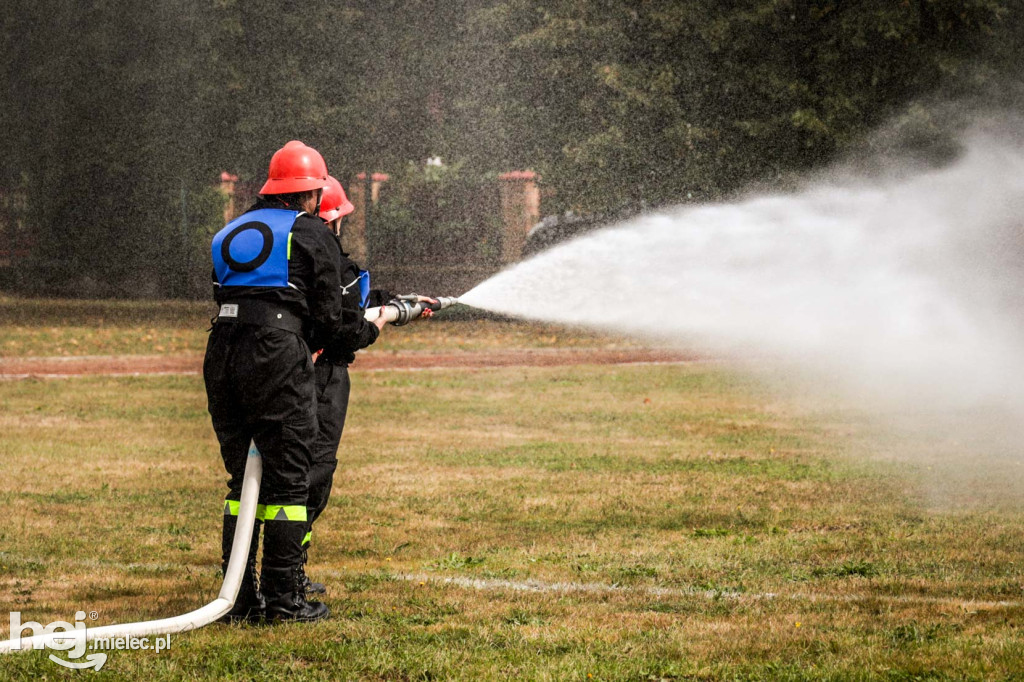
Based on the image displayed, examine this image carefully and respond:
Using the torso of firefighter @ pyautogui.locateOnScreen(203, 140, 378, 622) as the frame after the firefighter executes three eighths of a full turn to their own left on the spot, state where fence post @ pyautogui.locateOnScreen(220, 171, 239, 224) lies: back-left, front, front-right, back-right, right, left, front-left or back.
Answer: right

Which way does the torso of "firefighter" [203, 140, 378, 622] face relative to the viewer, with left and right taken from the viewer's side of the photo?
facing away from the viewer and to the right of the viewer

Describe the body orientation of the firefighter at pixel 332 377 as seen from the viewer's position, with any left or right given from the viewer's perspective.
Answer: facing to the right of the viewer

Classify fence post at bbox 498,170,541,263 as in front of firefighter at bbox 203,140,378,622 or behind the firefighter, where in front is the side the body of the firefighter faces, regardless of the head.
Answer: in front

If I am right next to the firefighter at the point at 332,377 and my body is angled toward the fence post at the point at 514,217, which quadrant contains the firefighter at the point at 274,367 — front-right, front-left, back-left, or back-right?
back-left

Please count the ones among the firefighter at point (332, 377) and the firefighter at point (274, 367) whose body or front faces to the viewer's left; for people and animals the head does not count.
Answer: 0

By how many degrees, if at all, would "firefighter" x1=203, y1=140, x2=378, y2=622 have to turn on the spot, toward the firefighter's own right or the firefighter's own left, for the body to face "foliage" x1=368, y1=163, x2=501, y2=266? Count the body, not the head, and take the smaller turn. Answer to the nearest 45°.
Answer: approximately 45° to the firefighter's own left

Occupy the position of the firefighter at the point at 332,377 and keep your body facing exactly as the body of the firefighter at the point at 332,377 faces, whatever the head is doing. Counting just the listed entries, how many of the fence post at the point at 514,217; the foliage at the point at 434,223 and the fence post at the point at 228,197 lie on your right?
0

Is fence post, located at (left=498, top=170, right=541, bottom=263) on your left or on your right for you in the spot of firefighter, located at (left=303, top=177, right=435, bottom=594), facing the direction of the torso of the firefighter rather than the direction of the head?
on your left

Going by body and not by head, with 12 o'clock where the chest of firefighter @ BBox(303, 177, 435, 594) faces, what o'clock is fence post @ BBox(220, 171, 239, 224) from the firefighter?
The fence post is roughly at 9 o'clock from the firefighter.

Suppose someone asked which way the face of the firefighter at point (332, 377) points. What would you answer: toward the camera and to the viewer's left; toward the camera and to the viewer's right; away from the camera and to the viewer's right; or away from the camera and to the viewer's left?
away from the camera and to the viewer's right

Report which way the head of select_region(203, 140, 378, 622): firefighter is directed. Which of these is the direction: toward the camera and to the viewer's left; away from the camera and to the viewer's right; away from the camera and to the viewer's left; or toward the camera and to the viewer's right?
away from the camera and to the viewer's right
